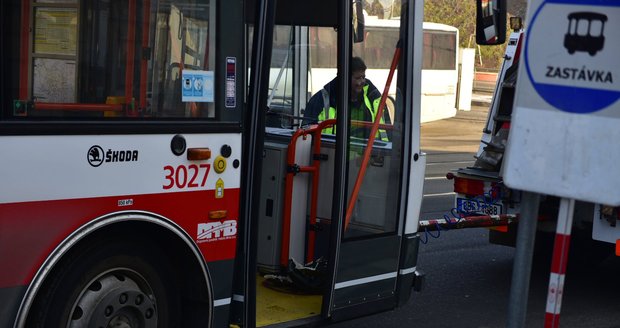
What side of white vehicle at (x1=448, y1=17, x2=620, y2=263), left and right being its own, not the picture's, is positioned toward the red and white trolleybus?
back

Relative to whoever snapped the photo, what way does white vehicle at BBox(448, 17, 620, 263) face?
facing away from the viewer and to the right of the viewer

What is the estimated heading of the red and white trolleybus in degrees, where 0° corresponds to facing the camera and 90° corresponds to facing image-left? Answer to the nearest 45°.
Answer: approximately 270°

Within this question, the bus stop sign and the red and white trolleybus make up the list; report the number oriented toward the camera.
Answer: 1

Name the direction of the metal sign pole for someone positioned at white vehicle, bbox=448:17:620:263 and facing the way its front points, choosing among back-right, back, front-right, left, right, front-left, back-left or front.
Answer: back-right

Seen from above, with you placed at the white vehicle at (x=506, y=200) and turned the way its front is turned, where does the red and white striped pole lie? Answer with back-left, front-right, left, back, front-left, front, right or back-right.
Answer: back-right

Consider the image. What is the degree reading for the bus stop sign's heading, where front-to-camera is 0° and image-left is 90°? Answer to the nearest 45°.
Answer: approximately 0°

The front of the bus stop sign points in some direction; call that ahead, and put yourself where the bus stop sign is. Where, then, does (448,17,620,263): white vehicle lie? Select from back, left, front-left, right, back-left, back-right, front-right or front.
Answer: back
